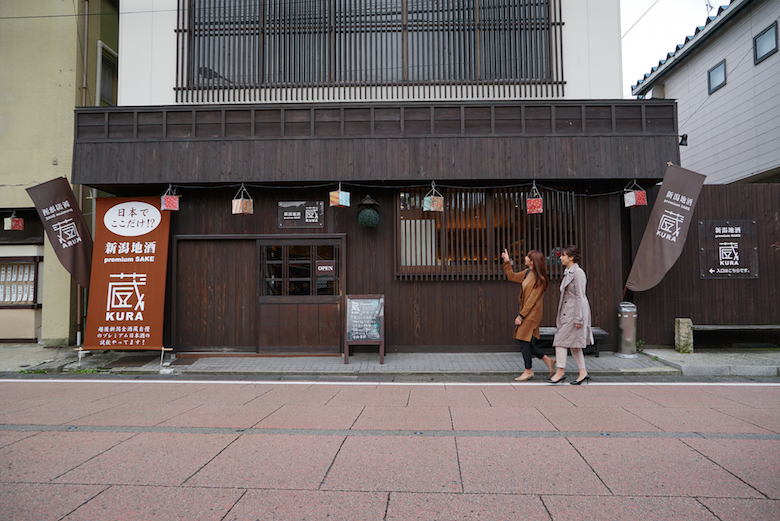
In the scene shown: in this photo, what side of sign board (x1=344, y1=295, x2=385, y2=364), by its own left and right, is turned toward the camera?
front

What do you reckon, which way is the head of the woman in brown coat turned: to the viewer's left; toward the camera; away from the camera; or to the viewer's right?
to the viewer's left

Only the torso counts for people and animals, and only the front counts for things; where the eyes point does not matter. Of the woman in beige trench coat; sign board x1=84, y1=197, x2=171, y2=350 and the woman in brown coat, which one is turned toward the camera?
the sign board

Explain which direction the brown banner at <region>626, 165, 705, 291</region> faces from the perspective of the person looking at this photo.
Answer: facing the viewer

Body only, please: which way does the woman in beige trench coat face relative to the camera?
to the viewer's left

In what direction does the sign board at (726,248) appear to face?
toward the camera

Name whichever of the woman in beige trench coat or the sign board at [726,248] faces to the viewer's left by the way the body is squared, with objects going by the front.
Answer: the woman in beige trench coat

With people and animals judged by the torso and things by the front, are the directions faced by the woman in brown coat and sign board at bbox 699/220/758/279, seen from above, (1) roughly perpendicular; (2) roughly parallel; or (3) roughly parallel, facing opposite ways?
roughly perpendicular

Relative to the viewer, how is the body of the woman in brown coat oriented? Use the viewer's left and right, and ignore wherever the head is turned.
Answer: facing to the left of the viewer

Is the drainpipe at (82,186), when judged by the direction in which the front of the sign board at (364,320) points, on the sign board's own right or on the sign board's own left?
on the sign board's own right

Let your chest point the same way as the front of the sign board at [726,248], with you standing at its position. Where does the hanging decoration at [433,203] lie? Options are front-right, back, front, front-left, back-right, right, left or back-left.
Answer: front-right

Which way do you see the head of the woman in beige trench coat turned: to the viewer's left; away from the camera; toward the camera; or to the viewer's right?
to the viewer's left

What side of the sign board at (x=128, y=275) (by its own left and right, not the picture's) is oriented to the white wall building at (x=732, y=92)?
left

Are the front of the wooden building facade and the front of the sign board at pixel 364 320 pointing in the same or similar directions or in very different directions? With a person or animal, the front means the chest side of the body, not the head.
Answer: same or similar directions

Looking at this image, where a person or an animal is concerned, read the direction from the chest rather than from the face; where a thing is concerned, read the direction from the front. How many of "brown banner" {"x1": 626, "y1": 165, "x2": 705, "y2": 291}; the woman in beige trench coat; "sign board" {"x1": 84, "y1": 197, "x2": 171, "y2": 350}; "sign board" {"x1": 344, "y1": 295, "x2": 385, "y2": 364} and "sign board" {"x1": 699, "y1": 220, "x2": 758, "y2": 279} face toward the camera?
4
